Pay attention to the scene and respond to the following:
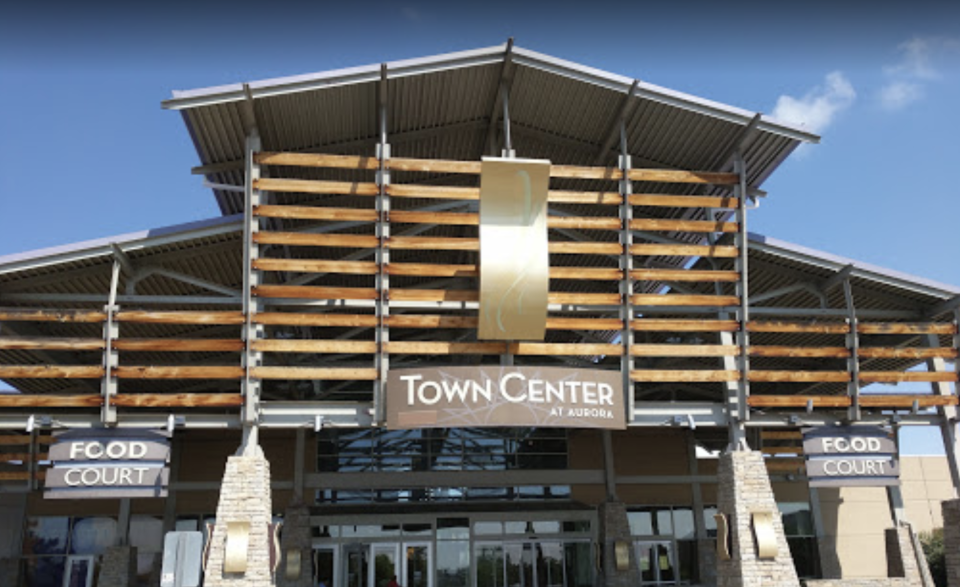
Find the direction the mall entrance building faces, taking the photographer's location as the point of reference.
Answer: facing the viewer
